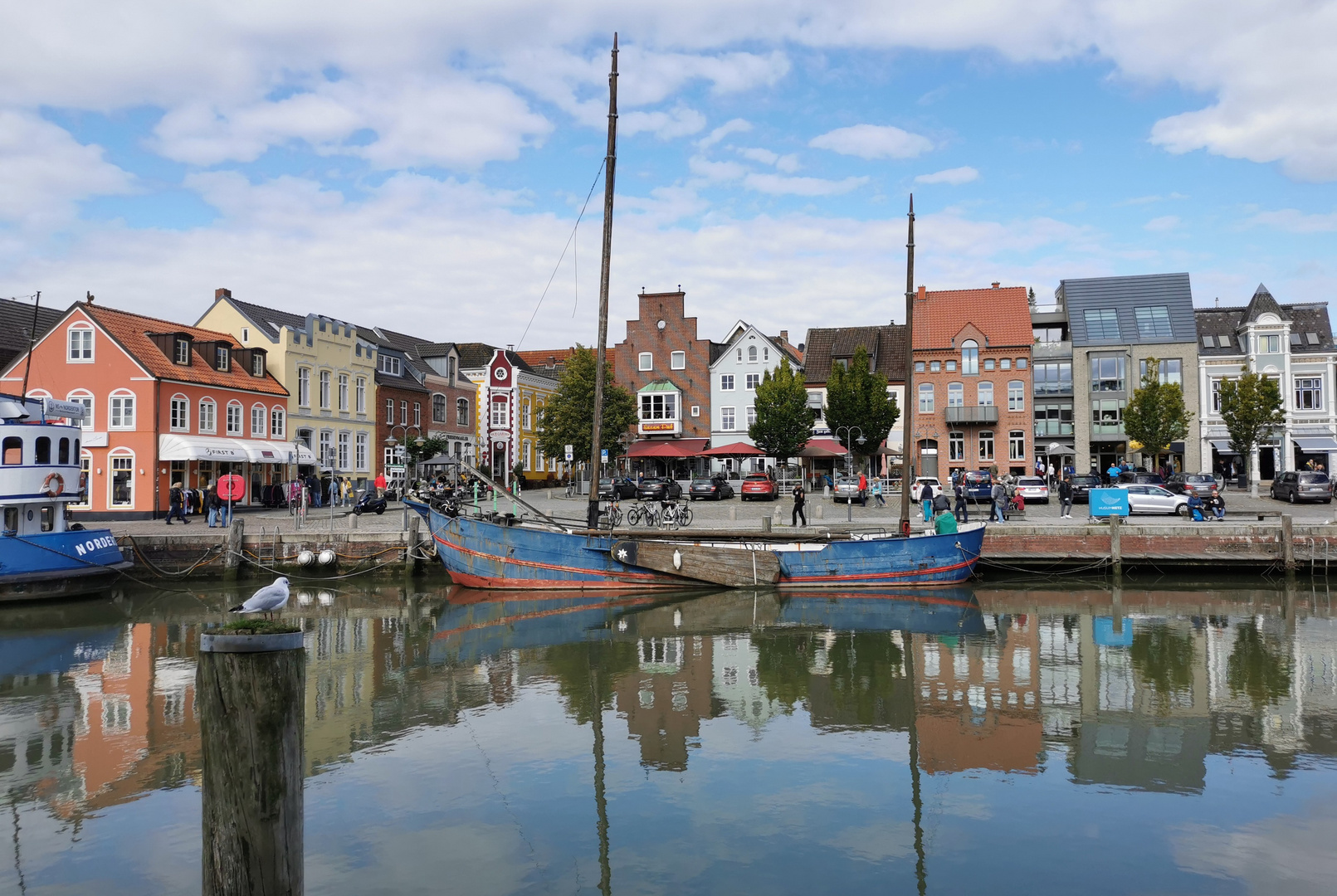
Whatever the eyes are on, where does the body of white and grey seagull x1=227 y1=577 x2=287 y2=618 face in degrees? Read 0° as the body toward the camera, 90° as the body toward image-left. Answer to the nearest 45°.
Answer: approximately 270°

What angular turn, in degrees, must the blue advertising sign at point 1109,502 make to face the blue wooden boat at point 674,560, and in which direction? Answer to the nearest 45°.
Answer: approximately 45° to its right

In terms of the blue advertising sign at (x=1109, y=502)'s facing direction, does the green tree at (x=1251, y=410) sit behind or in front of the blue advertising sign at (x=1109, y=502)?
behind

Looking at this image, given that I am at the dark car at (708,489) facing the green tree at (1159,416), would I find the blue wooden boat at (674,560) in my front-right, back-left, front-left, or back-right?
back-right

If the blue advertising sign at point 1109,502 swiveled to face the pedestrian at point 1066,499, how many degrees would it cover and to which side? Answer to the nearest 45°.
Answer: approximately 135° to its right

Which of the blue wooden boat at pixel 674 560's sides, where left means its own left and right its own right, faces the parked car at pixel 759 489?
right

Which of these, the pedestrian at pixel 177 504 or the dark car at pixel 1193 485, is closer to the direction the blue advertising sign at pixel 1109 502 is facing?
the pedestrian
